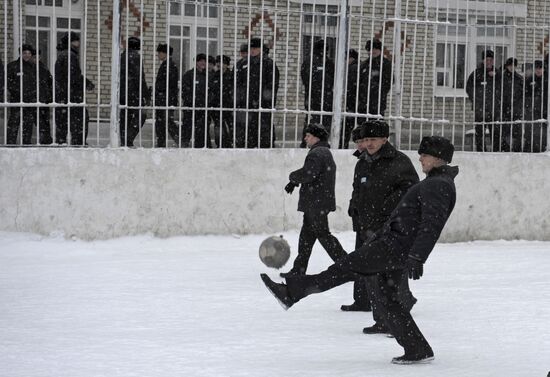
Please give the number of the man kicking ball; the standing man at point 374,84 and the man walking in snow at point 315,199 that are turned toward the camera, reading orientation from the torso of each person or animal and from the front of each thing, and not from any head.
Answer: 1

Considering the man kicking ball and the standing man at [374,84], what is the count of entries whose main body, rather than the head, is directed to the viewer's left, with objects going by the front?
1

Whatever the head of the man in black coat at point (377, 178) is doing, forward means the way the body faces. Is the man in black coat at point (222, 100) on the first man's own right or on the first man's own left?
on the first man's own right

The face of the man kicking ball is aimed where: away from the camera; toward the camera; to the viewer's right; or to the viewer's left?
to the viewer's left

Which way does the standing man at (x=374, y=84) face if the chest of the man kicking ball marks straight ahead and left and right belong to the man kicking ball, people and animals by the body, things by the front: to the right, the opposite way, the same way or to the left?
to the left

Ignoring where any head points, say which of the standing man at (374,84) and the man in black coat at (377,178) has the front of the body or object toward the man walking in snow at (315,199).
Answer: the standing man

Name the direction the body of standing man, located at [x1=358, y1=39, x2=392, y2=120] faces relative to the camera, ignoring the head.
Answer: toward the camera

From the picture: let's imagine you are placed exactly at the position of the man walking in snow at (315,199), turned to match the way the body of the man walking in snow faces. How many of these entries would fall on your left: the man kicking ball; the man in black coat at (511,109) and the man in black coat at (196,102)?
1

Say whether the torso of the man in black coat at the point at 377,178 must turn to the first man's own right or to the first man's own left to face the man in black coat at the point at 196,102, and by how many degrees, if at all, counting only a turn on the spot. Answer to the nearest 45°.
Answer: approximately 90° to the first man's own right

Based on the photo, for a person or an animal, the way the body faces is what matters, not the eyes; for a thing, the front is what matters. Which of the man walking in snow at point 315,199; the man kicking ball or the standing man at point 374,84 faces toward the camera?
the standing man
